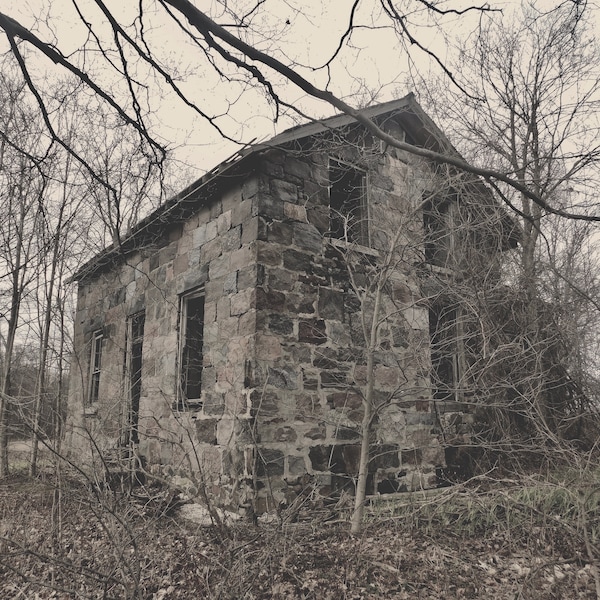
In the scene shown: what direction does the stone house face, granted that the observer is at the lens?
facing the viewer and to the left of the viewer
